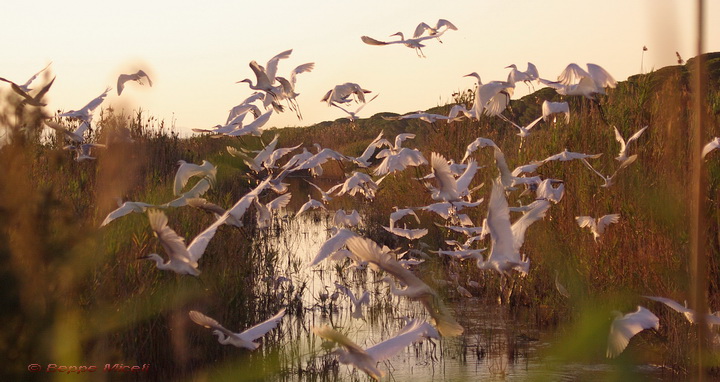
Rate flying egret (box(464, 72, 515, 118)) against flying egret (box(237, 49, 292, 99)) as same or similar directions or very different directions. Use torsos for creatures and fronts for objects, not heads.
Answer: same or similar directions

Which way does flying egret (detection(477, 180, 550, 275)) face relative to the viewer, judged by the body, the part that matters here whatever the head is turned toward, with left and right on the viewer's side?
facing to the left of the viewer

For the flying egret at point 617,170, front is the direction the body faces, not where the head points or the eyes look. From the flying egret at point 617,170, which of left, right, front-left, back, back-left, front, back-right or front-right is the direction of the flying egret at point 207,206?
front

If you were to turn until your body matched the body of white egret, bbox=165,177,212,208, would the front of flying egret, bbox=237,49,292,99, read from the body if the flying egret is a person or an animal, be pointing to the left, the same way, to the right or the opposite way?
the same way

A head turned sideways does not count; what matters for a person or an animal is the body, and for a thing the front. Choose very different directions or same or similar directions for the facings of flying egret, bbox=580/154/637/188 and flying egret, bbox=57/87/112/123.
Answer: same or similar directions

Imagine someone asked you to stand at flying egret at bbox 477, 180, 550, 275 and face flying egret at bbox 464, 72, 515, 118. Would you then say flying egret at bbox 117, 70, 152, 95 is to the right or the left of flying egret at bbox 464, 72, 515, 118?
left

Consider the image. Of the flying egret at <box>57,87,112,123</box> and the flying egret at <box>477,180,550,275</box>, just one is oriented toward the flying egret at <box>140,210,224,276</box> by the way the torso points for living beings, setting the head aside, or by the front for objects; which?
the flying egret at <box>477,180,550,275</box>

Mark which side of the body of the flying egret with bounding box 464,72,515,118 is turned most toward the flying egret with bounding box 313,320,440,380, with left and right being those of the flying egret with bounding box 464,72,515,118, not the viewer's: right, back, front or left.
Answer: left

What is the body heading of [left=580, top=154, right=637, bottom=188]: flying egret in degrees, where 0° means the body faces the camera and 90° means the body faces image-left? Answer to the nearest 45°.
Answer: approximately 45°

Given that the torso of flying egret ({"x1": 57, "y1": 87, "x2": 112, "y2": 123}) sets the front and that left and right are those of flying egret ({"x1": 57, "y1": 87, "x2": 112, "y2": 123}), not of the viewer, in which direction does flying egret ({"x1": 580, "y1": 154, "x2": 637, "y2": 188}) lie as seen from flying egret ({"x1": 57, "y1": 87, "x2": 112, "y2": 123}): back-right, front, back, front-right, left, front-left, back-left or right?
back-left

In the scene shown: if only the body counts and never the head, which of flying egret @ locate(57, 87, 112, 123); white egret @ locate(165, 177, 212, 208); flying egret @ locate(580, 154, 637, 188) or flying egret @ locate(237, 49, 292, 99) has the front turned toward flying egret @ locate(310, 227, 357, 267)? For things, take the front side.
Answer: flying egret @ locate(580, 154, 637, 188)

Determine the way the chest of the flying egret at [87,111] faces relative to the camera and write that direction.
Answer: to the viewer's left
